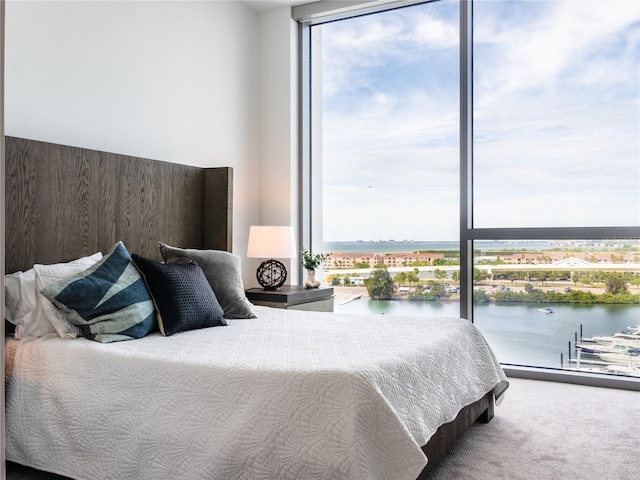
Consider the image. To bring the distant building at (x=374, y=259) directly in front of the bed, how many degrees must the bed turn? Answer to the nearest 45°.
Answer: approximately 90° to its left

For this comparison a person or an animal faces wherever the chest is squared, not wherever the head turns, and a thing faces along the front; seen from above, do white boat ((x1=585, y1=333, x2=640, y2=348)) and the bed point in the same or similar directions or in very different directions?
very different directions

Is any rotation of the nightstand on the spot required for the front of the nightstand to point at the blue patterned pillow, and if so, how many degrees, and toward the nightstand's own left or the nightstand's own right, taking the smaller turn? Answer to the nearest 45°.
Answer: approximately 90° to the nightstand's own right

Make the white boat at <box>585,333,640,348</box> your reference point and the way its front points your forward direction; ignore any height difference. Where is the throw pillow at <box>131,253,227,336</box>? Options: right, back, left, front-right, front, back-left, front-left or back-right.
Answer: front-left

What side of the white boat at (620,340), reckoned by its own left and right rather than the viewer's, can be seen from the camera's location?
left

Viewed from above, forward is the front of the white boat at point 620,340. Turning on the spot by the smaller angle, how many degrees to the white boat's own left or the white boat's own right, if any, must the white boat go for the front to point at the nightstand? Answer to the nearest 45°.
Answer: approximately 45° to the white boat's own left

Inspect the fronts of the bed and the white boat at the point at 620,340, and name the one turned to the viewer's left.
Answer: the white boat

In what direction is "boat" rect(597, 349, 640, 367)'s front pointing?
to the viewer's left

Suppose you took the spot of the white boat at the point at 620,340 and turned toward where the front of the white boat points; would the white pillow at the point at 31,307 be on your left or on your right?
on your left

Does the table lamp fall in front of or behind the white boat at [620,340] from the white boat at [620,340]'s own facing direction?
in front
